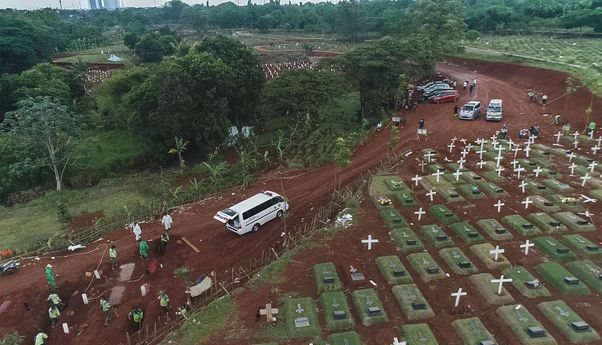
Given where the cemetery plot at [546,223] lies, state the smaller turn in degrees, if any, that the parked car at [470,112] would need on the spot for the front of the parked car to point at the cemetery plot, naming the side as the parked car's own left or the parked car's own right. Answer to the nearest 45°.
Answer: approximately 45° to the parked car's own left

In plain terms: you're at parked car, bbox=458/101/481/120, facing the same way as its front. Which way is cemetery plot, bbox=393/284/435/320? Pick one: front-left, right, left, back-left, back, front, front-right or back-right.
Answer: front-left

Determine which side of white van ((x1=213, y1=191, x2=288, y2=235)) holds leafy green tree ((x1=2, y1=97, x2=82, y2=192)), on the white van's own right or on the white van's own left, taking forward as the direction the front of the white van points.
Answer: on the white van's own left

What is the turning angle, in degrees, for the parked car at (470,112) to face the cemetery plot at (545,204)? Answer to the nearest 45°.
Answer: approximately 45° to its left

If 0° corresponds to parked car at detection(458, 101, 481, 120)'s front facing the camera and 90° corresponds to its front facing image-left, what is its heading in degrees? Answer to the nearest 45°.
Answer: approximately 45°

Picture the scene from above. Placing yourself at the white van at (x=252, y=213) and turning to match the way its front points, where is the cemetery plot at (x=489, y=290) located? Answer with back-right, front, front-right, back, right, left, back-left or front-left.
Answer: right

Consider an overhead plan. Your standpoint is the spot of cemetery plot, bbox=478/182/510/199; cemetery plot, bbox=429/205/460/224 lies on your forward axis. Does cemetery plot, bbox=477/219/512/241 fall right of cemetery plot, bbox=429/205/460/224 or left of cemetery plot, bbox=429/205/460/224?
left
